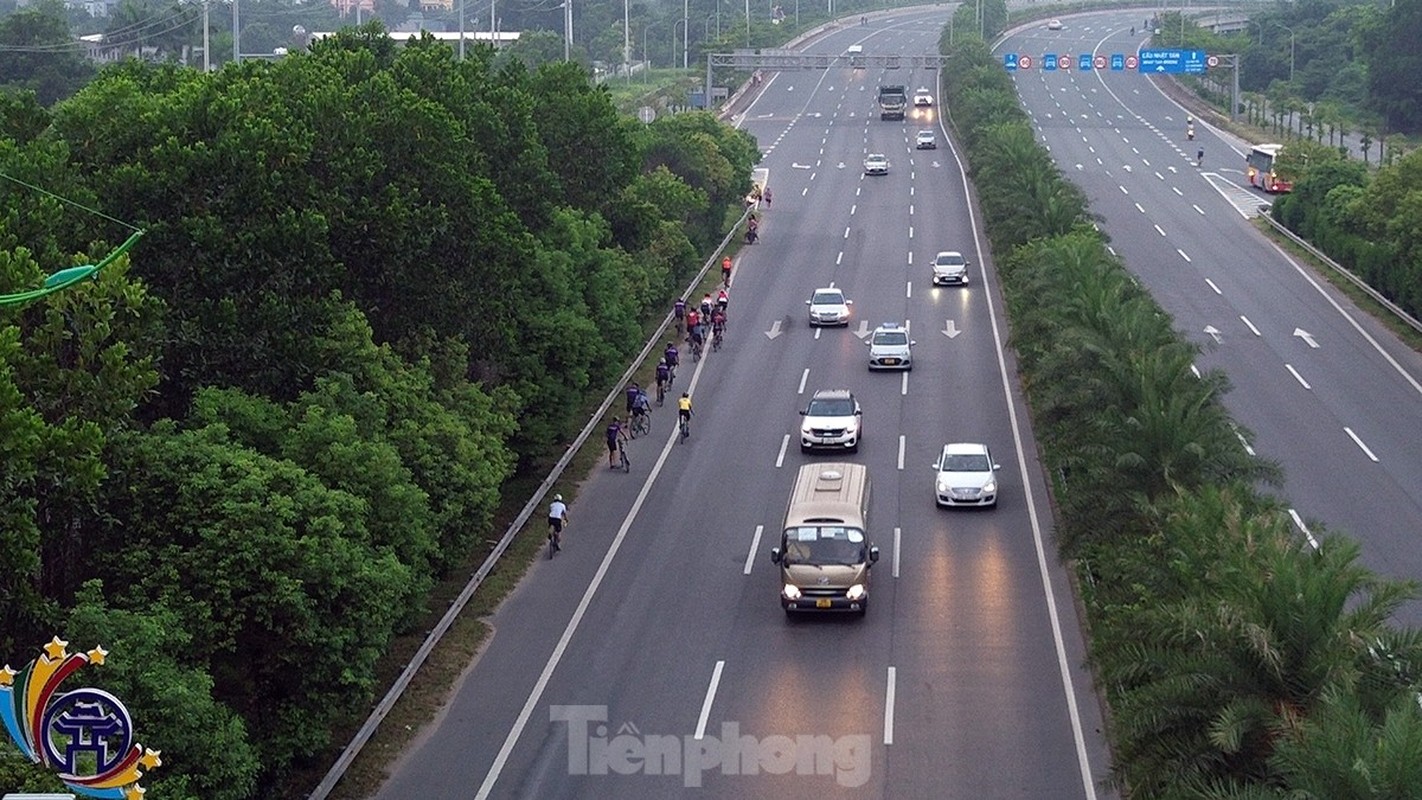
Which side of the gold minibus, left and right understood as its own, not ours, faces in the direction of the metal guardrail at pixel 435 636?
right

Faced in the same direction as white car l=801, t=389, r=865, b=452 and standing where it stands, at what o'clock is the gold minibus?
The gold minibus is roughly at 12 o'clock from the white car.

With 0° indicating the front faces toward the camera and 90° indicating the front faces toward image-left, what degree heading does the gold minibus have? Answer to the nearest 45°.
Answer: approximately 0°

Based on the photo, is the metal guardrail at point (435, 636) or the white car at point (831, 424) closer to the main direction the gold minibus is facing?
the metal guardrail

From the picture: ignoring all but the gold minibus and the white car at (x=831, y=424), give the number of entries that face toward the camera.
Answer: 2

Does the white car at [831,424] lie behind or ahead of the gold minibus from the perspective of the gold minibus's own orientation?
behind

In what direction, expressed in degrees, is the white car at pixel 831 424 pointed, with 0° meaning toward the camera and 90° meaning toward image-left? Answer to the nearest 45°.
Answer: approximately 0°

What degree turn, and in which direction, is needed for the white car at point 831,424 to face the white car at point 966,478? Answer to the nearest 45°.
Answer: approximately 45° to its left
